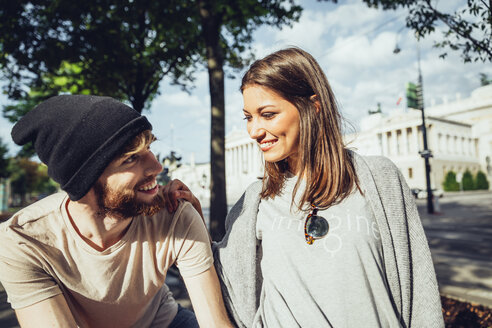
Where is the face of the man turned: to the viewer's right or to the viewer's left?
to the viewer's right

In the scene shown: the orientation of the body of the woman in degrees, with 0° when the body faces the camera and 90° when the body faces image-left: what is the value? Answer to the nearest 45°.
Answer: approximately 0°

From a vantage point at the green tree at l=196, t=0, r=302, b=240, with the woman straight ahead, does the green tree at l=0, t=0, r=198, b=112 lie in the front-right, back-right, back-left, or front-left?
back-right

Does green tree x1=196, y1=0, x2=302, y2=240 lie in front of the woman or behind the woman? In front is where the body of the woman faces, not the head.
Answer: behind

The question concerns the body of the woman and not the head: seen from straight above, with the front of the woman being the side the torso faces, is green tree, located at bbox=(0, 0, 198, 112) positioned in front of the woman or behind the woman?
behind

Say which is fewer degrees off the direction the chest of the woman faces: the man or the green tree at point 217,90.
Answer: the man

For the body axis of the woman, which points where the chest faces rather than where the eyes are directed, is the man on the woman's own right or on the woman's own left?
on the woman's own right
